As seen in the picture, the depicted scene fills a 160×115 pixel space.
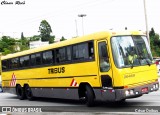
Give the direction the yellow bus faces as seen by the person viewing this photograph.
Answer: facing the viewer and to the right of the viewer
